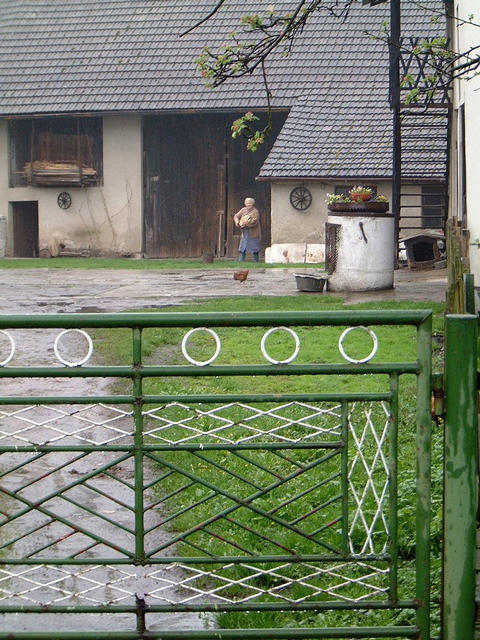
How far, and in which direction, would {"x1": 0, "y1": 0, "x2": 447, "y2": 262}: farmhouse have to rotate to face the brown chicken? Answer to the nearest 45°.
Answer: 0° — it already faces it

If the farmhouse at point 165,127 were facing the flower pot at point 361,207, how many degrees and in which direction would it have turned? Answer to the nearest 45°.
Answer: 0° — it already faces it

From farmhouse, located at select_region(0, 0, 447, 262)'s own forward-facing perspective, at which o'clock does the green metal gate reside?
The green metal gate is roughly at 12 o'clock from the farmhouse.

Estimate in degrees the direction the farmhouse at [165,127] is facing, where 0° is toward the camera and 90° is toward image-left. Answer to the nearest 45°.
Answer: approximately 0°
